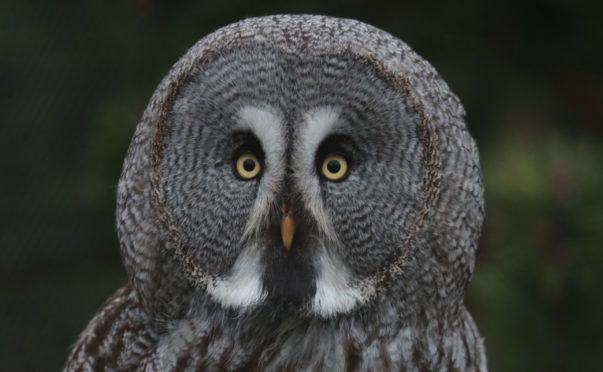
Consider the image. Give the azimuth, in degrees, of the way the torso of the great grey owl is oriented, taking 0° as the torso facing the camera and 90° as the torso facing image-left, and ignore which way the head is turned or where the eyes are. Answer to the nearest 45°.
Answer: approximately 0°
